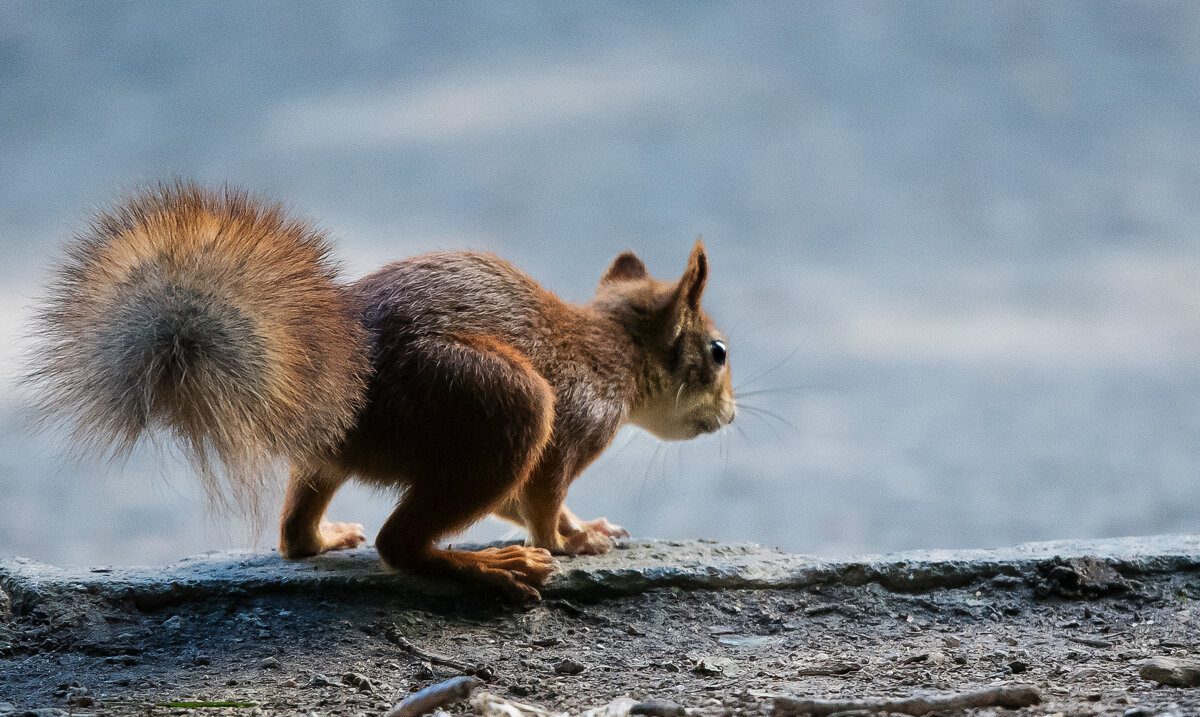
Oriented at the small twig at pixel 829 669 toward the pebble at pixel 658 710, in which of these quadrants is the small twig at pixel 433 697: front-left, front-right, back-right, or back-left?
front-right

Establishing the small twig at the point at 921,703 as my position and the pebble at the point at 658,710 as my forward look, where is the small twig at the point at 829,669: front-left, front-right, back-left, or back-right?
front-right

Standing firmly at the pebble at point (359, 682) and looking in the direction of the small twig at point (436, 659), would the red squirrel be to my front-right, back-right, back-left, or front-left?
front-left

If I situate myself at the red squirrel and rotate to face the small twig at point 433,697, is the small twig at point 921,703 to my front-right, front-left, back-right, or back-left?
front-left

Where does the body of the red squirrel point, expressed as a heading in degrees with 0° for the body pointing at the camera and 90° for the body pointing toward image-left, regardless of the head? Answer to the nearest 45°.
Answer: approximately 225°

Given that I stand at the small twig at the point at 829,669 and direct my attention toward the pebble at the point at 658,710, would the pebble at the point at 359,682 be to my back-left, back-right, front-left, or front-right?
front-right

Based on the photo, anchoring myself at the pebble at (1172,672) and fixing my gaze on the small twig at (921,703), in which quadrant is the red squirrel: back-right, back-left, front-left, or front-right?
front-right

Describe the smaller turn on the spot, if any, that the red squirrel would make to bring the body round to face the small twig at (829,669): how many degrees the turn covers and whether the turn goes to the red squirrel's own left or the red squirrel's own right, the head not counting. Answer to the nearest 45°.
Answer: approximately 45° to the red squirrel's own right
